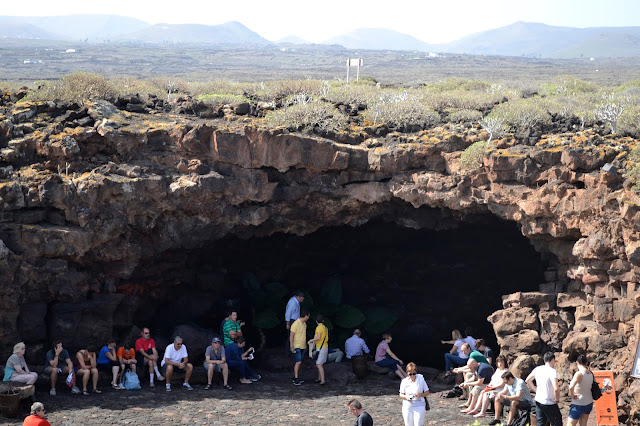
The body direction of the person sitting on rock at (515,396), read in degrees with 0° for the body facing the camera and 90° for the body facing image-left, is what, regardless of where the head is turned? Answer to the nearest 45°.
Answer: approximately 45°

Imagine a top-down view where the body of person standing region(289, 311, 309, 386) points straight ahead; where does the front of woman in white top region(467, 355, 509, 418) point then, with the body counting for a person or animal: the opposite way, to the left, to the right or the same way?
to the right

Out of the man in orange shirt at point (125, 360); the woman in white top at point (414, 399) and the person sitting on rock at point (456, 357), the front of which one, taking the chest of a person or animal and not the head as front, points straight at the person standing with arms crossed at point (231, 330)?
the person sitting on rock at point (456, 357)

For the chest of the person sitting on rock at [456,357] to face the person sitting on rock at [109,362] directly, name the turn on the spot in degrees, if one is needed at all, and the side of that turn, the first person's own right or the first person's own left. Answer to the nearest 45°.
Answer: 0° — they already face them

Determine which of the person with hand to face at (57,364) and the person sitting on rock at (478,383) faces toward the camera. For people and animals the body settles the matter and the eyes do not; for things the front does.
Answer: the person with hand to face

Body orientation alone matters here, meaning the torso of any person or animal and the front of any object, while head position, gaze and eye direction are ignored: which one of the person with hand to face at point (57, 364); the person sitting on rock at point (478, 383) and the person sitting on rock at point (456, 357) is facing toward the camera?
the person with hand to face

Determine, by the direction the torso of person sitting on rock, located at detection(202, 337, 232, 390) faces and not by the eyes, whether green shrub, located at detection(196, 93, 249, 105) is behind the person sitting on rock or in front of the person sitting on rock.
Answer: behind

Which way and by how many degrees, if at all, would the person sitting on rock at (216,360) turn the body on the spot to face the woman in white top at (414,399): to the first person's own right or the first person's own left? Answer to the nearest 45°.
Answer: approximately 45° to the first person's own left

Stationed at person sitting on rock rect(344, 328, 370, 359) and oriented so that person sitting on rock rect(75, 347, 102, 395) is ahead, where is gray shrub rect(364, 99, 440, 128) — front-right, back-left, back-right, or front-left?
back-right

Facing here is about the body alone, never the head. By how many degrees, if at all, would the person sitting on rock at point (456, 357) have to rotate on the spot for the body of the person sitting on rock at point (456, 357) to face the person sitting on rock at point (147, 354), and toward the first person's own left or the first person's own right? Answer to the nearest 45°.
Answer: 0° — they already face them

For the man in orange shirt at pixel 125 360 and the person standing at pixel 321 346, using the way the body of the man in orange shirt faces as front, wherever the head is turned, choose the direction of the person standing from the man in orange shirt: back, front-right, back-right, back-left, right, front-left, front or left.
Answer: left

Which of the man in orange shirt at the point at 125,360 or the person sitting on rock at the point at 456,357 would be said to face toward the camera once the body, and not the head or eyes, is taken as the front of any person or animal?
the man in orange shirt

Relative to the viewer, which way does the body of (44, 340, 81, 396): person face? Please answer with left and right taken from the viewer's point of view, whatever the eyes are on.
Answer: facing the viewer

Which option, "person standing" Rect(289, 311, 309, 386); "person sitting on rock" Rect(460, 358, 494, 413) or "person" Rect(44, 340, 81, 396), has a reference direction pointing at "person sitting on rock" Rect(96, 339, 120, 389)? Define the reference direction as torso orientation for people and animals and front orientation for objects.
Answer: "person sitting on rock" Rect(460, 358, 494, 413)

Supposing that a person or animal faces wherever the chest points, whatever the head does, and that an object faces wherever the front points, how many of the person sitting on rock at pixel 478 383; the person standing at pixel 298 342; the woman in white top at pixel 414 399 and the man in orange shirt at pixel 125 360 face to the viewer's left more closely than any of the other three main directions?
1

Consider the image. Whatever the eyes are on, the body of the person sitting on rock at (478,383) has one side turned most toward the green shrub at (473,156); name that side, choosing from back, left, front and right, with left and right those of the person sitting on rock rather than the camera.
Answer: right
